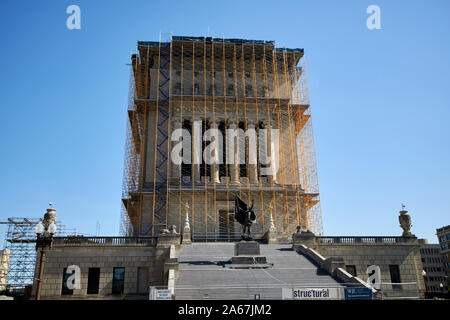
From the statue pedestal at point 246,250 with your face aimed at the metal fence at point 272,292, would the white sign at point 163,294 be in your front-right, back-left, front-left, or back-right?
front-right

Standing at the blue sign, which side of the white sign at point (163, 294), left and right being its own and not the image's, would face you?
left

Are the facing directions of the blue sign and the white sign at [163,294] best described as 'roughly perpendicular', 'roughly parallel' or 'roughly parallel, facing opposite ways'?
roughly parallel

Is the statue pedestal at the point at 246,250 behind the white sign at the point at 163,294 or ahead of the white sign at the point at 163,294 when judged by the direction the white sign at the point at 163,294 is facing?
behind

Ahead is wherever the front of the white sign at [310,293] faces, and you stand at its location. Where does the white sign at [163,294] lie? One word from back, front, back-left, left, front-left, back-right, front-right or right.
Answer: right

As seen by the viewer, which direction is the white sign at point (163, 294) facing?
toward the camera

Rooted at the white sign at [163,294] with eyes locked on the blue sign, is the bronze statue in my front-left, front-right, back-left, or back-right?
front-left

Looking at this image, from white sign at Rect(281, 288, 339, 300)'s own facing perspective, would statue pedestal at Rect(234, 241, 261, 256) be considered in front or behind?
behind

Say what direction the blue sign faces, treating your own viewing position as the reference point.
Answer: facing the viewer

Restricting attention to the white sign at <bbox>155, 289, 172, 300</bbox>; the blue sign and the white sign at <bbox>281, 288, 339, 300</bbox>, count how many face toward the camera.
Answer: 3

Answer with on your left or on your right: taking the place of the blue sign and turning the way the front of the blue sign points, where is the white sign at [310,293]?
on your right

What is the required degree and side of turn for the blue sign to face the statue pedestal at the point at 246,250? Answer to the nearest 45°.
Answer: approximately 135° to its right

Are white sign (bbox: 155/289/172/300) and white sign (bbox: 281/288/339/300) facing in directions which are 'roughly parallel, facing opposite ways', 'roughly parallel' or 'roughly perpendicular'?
roughly parallel

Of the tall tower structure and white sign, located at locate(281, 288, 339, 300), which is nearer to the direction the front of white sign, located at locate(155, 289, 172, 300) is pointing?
the white sign
